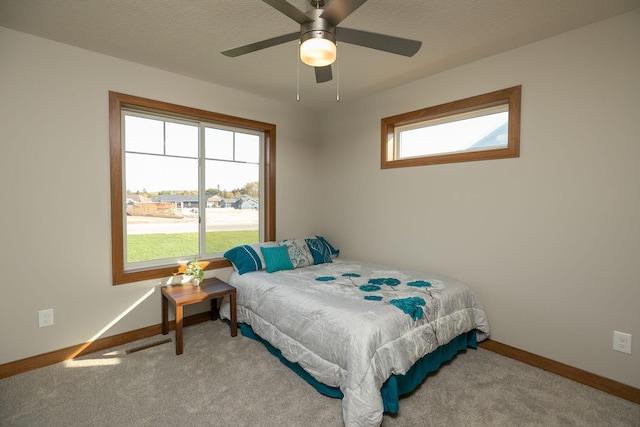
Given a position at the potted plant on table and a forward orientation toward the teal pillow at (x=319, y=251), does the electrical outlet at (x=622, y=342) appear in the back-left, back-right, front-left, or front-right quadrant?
front-right

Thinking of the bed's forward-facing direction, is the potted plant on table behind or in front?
behind

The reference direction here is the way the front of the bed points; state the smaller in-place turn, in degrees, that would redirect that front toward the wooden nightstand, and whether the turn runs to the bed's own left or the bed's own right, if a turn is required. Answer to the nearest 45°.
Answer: approximately 135° to the bed's own right

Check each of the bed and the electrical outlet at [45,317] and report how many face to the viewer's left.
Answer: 0

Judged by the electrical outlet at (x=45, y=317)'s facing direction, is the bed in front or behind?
in front

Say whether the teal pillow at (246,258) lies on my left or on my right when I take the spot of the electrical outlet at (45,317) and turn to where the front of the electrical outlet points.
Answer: on my left

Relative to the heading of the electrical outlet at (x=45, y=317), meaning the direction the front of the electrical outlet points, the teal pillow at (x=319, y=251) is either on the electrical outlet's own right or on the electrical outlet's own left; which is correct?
on the electrical outlet's own left

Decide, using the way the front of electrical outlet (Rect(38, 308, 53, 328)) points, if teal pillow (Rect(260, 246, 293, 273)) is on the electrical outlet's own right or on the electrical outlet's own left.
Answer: on the electrical outlet's own left

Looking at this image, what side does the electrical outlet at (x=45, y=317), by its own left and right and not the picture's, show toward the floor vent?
left

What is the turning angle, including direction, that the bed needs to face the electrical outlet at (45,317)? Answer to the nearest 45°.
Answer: approximately 135° to its right

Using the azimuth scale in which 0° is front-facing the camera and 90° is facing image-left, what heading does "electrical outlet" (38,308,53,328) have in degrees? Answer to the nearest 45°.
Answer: approximately 0°

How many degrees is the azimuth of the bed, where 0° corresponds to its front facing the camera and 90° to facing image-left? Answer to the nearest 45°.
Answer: approximately 315°

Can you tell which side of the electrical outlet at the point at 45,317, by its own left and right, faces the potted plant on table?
left

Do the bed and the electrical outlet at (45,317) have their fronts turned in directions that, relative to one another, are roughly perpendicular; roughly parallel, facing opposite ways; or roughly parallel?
roughly parallel
